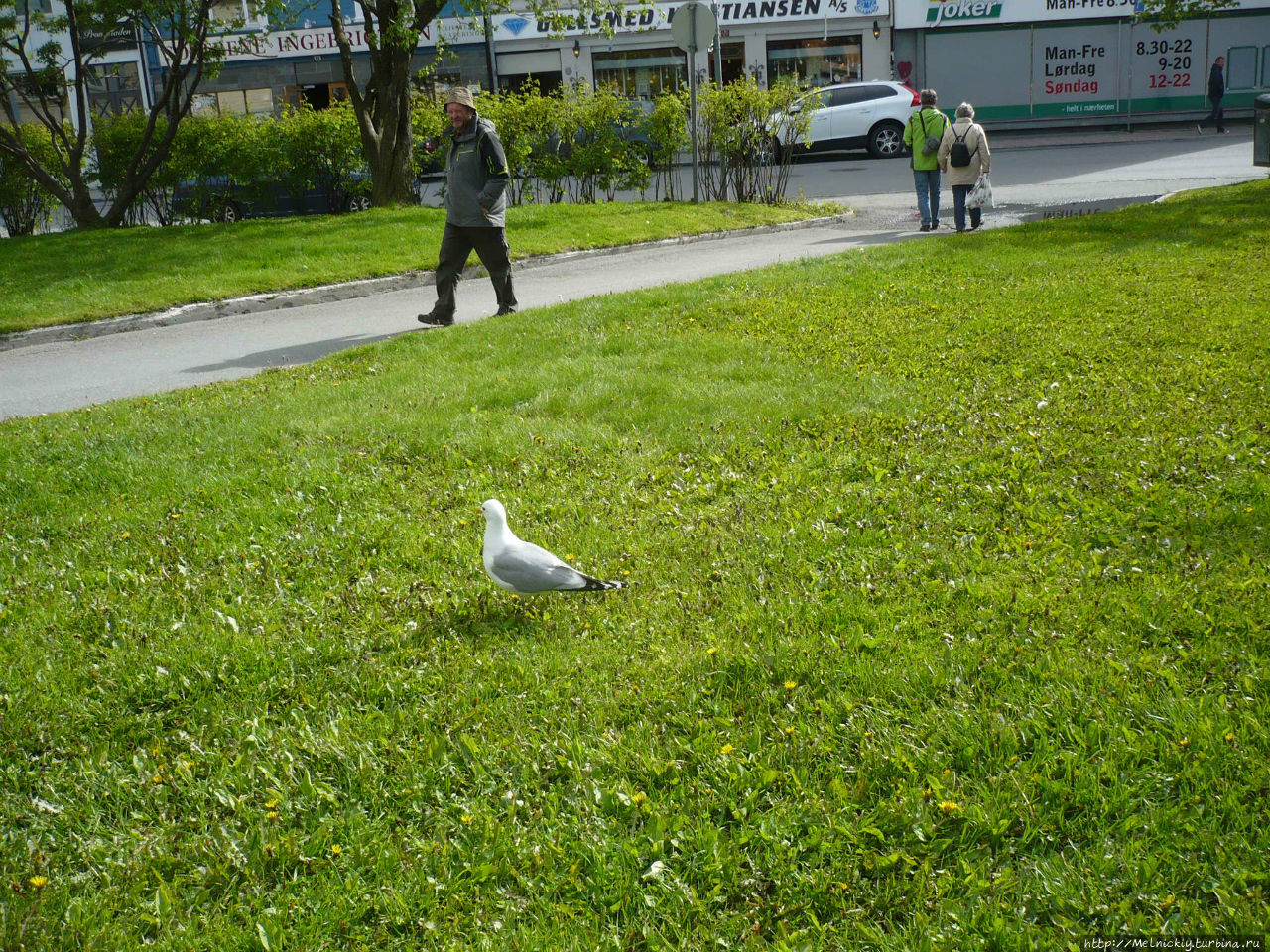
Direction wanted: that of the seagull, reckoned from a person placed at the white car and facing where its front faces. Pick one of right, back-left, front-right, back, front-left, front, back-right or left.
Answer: left

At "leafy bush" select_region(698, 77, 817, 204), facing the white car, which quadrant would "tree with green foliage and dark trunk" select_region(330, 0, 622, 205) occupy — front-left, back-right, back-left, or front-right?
back-left

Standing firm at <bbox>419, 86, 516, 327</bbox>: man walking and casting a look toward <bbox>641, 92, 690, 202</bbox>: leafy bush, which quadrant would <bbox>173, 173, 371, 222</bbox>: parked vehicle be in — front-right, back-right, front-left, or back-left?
front-left

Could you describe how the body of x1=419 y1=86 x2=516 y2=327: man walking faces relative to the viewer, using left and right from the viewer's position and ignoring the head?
facing the viewer and to the left of the viewer

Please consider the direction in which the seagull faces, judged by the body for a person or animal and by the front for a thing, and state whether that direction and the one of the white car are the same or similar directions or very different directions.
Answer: same or similar directions

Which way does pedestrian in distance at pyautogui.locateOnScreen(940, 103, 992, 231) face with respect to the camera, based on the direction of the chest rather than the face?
away from the camera

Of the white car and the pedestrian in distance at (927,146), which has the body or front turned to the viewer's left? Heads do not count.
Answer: the white car

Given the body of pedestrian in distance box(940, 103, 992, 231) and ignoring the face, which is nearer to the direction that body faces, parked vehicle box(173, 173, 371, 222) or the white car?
the white car

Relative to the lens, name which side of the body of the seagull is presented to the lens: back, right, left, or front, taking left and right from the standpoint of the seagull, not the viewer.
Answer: left

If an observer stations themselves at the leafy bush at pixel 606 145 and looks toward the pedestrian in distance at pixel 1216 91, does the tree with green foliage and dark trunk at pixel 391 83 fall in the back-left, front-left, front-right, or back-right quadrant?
back-left

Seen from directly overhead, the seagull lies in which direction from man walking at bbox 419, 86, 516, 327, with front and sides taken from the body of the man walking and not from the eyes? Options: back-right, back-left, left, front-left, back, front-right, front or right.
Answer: front-left

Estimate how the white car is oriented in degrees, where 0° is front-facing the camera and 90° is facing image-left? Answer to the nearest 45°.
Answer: approximately 90°

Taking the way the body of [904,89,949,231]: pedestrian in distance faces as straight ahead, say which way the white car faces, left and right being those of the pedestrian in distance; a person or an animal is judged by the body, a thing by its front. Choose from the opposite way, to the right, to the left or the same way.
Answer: to the left

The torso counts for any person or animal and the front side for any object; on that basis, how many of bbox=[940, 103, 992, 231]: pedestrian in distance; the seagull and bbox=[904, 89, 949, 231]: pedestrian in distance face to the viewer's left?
1

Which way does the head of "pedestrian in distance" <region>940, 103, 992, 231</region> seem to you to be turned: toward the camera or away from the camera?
away from the camera

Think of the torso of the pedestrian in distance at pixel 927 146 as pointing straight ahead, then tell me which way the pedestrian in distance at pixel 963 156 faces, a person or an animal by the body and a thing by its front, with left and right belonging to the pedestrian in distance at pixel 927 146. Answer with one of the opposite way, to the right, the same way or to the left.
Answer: the same way

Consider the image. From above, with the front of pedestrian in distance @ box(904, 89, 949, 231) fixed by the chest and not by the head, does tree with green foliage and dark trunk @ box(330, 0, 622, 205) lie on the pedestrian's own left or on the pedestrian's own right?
on the pedestrian's own left

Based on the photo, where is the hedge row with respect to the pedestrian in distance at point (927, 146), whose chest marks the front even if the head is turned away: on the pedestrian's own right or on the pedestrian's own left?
on the pedestrian's own left

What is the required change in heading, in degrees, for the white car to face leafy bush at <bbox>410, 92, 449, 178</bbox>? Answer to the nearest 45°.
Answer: approximately 45° to its left

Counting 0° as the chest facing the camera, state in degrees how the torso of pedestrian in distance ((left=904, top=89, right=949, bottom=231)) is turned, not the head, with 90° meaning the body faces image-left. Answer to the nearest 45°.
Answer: approximately 180°
